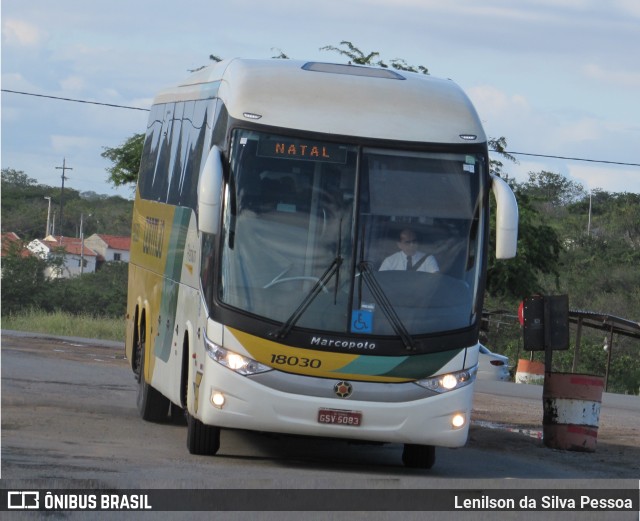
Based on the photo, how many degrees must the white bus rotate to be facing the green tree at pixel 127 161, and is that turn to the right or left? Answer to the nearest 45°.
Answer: approximately 180°

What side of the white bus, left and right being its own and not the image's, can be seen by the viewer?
front

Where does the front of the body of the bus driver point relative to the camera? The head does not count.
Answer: toward the camera

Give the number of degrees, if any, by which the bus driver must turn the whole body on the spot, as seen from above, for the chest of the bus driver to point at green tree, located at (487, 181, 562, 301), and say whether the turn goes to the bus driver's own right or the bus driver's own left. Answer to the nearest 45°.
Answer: approximately 180°

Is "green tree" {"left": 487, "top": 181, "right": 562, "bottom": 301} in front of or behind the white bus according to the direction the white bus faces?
behind

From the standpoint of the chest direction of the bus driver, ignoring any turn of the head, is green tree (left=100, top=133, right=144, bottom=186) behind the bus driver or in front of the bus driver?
behind

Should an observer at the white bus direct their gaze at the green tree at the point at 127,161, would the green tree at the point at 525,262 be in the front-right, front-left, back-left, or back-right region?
front-right

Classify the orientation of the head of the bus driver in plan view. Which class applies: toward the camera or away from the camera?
toward the camera
